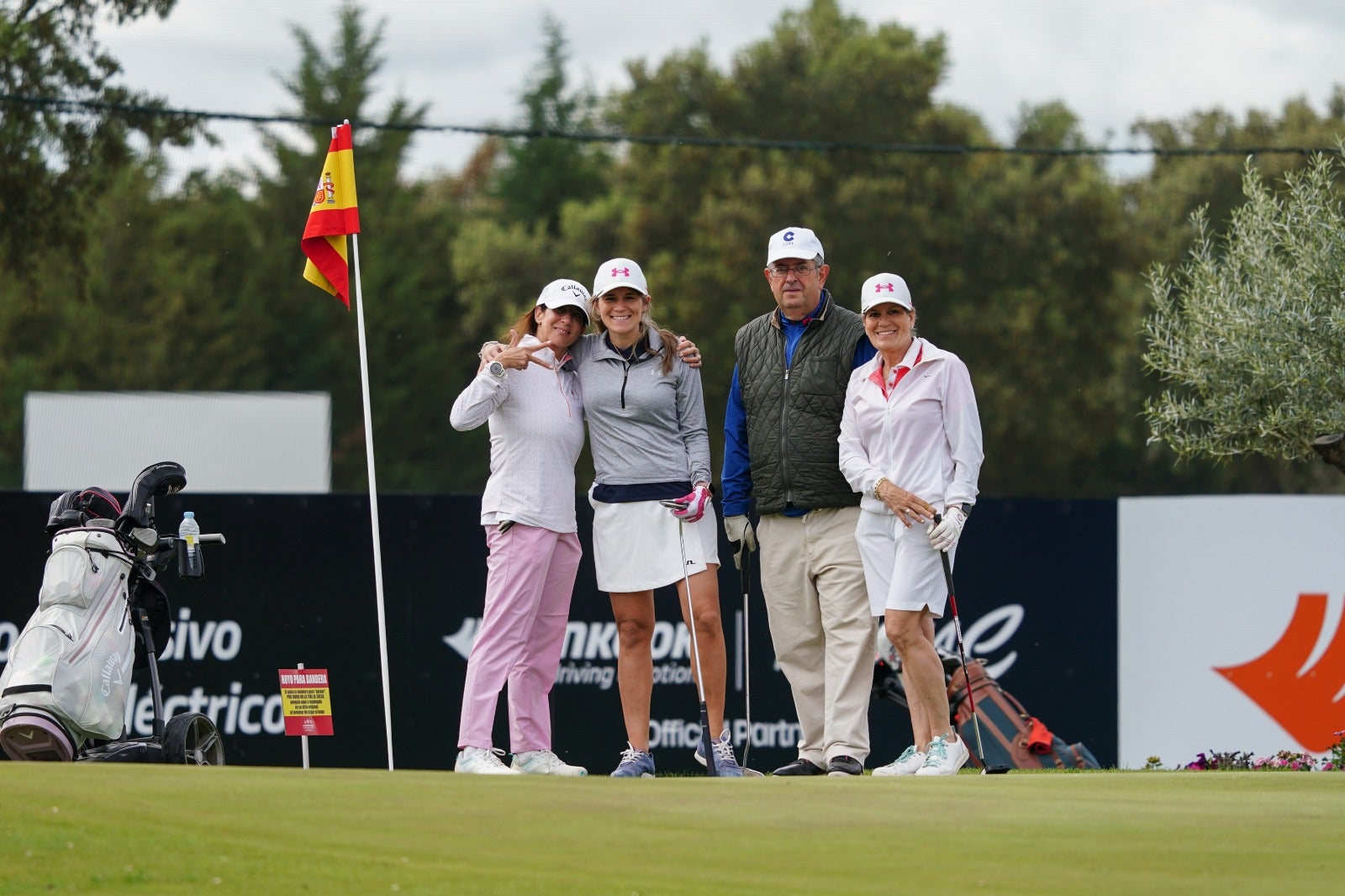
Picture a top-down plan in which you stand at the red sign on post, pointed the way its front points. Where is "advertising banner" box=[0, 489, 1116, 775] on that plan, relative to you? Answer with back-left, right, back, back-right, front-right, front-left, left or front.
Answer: back

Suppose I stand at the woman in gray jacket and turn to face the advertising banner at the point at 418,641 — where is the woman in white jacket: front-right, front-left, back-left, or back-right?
back-right

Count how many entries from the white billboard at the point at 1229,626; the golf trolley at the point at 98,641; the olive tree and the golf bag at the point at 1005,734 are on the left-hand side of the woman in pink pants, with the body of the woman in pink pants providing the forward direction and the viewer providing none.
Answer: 3

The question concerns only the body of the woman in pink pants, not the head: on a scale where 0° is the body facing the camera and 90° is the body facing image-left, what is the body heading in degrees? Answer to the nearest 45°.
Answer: approximately 315°

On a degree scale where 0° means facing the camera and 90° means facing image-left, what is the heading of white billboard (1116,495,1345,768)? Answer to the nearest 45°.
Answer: approximately 0°

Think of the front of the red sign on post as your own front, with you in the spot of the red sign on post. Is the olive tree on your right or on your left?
on your left
